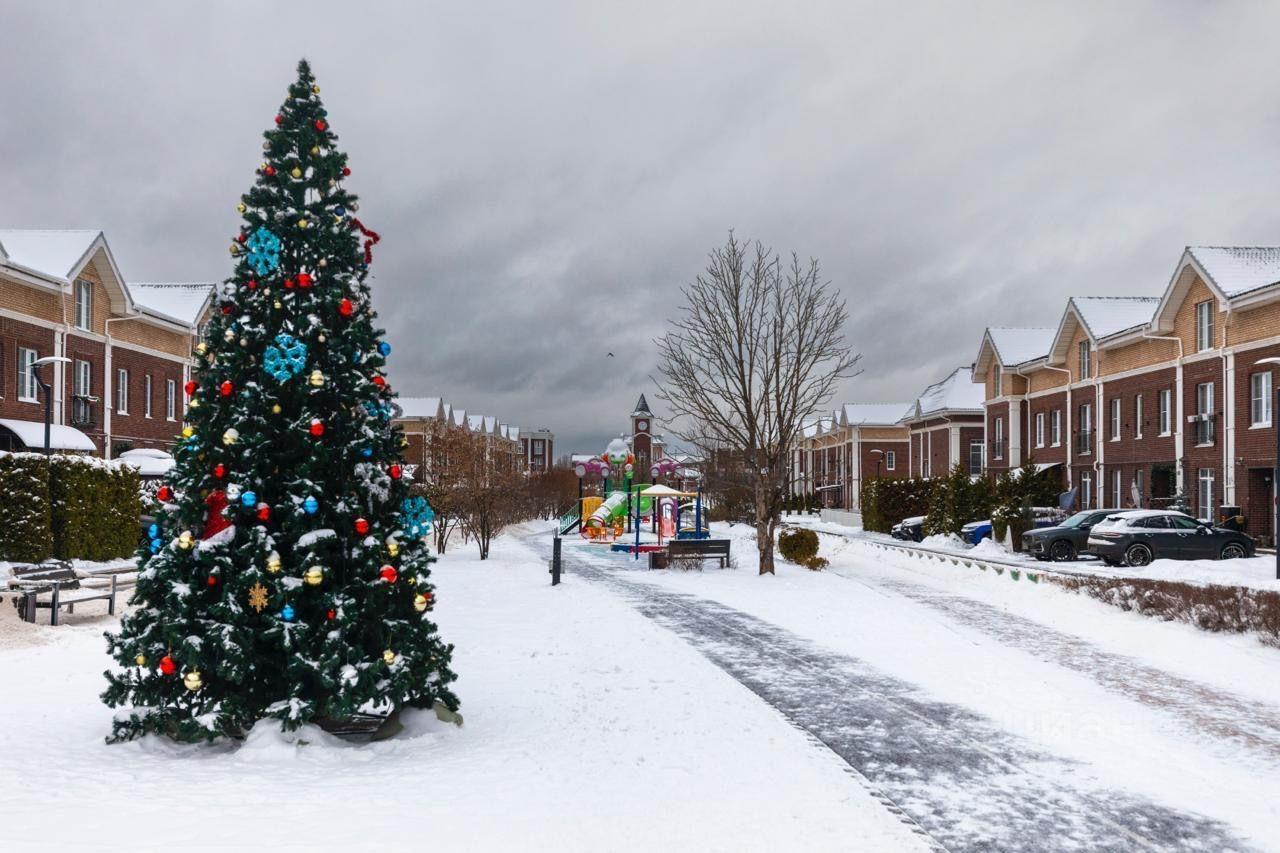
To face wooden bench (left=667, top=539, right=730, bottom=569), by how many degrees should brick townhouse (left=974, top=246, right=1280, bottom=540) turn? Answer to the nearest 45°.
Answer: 0° — it already faces it

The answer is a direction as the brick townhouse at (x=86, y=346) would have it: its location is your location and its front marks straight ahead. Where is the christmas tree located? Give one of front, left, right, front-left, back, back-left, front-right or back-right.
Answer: front-right

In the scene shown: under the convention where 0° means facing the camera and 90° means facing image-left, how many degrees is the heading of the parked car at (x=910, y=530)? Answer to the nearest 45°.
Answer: approximately 45°

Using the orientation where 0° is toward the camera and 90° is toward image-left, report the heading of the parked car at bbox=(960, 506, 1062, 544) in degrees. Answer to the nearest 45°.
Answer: approximately 45°

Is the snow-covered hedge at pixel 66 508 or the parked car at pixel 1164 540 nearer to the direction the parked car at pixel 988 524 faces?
the snow-covered hedge

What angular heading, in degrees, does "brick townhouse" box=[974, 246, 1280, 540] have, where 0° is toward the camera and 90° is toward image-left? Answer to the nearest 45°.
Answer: approximately 45°
